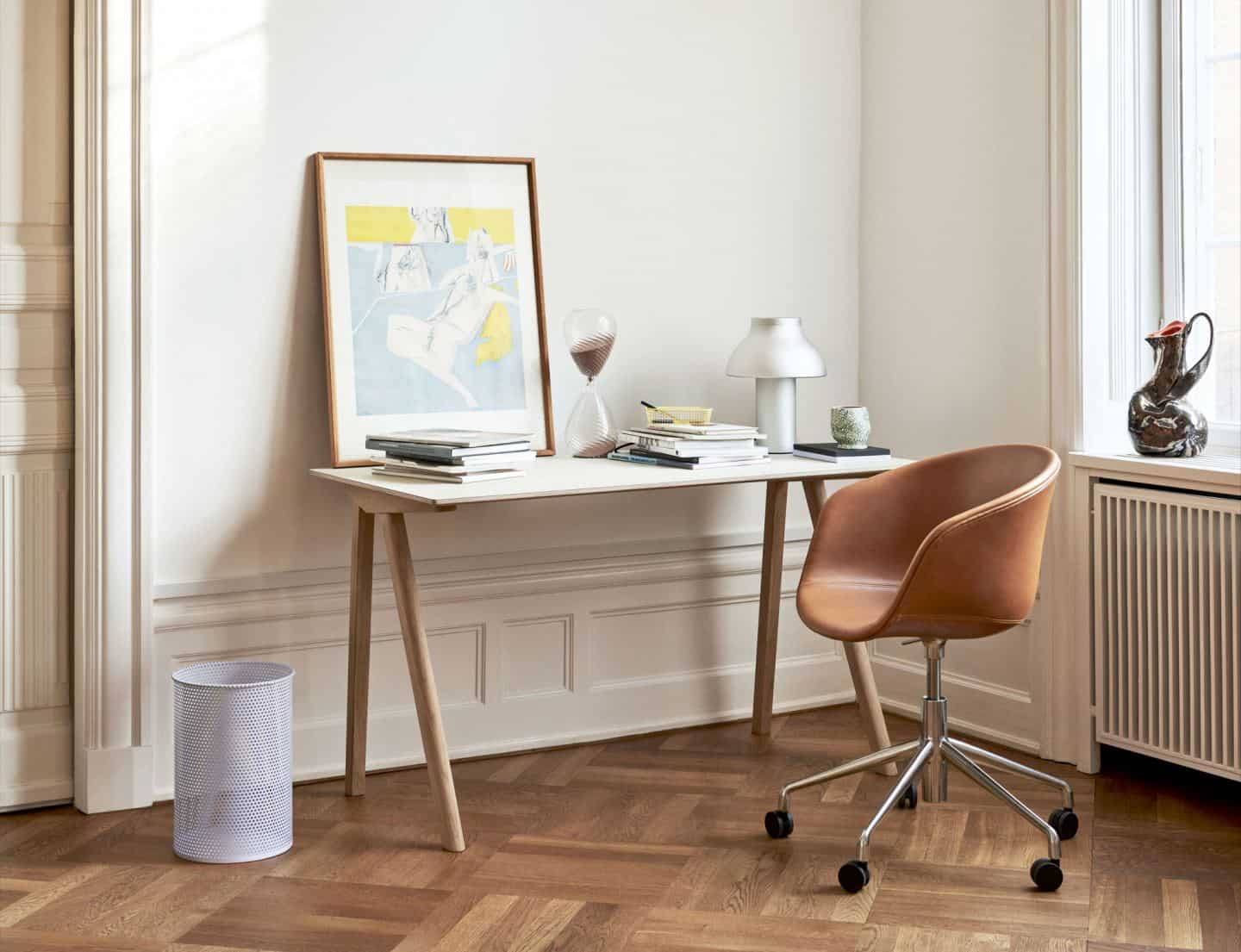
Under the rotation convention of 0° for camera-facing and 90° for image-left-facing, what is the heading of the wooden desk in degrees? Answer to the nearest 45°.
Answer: approximately 315°

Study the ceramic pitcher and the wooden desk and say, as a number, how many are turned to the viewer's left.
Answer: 1

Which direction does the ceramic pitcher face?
to the viewer's left

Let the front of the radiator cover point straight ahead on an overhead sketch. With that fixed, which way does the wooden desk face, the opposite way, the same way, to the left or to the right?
to the left

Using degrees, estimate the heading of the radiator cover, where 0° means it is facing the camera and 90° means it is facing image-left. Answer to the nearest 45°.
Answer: approximately 45°
